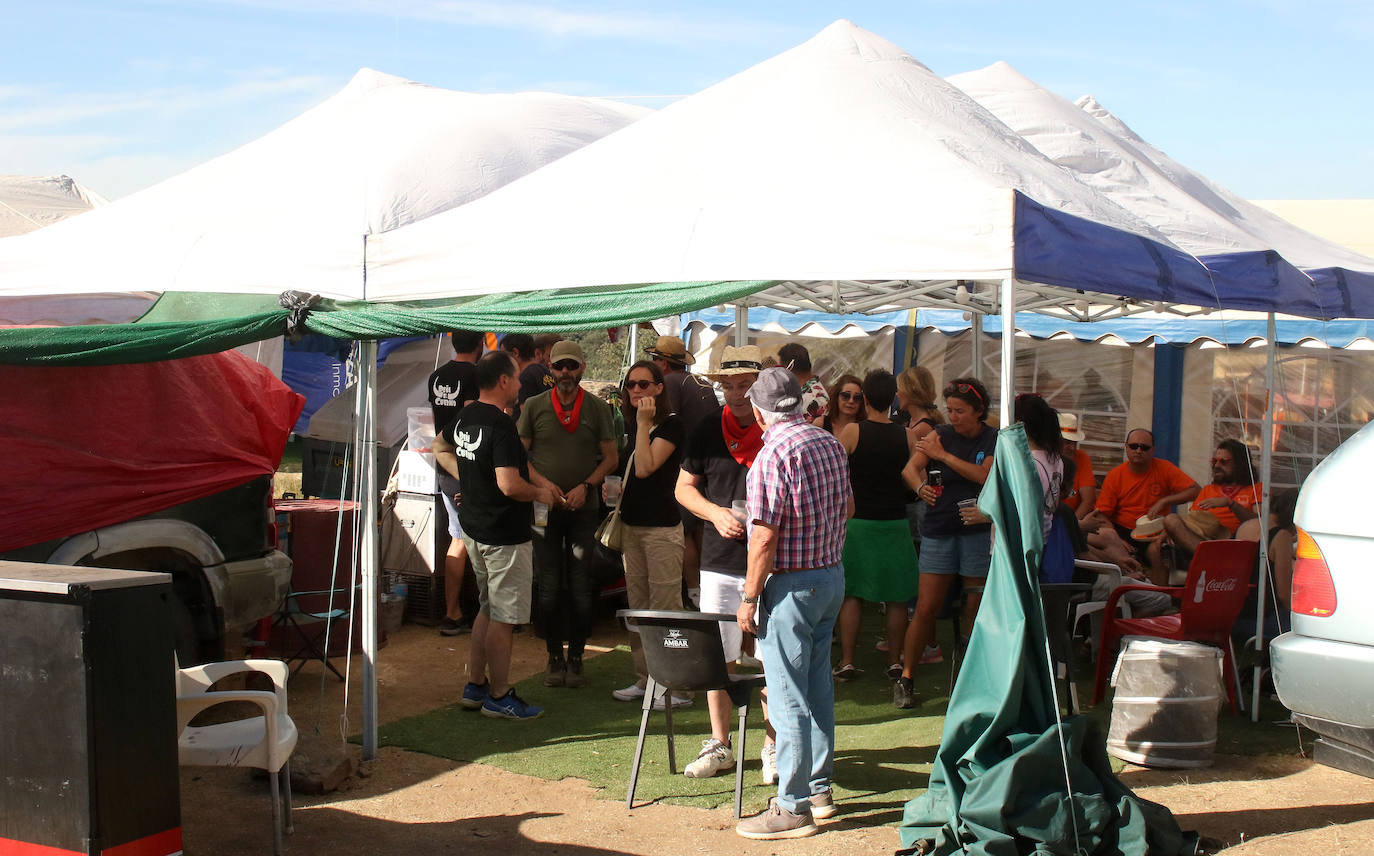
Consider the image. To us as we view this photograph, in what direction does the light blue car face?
facing away from the viewer and to the right of the viewer

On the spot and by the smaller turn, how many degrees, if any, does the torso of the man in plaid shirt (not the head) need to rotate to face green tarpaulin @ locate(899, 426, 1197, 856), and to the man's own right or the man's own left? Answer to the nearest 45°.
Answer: approximately 135° to the man's own right

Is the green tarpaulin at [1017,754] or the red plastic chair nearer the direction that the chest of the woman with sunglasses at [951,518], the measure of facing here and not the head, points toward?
the green tarpaulin

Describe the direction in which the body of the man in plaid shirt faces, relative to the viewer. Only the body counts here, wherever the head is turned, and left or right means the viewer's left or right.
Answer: facing away from the viewer and to the left of the viewer

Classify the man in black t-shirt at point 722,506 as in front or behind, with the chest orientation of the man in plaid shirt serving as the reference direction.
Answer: in front

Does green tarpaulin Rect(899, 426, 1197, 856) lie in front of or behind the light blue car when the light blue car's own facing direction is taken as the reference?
behind

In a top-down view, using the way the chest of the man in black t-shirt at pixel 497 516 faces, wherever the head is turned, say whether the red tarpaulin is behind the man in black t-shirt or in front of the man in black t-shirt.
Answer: behind

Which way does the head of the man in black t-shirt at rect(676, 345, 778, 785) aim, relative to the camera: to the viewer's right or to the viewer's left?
to the viewer's right

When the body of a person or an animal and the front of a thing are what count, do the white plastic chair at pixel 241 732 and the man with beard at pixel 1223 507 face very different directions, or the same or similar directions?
very different directions
